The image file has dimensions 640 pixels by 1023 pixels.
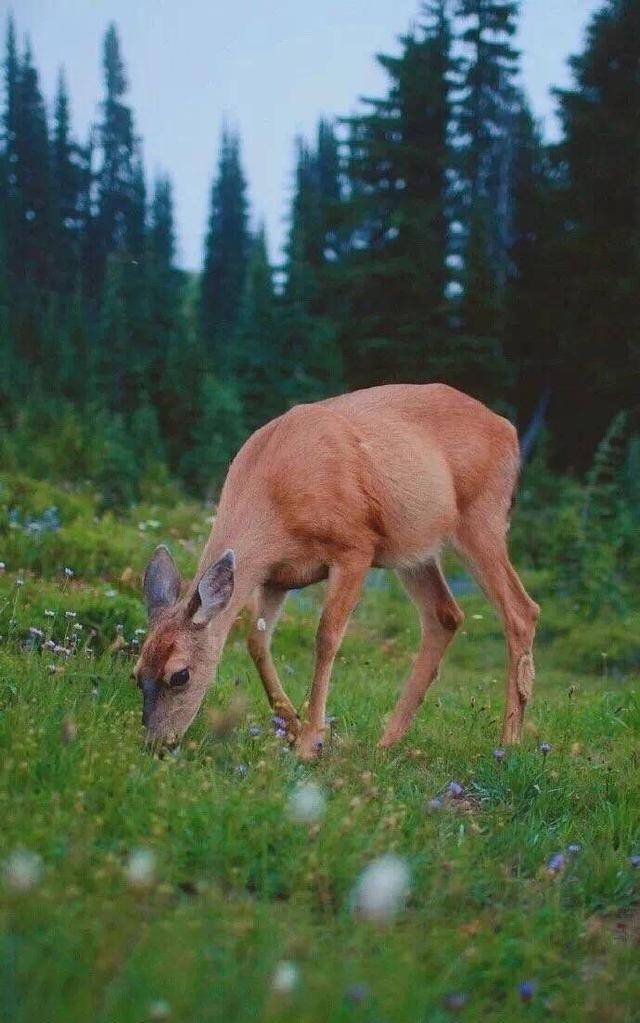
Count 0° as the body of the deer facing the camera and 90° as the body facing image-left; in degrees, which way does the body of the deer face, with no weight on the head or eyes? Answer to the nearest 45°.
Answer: approximately 45°

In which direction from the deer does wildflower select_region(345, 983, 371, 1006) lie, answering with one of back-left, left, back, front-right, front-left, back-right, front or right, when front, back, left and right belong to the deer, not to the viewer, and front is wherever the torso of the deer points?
front-left

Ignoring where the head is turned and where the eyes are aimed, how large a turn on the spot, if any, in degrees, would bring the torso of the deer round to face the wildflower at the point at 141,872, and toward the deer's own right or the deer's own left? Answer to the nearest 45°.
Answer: approximately 45° to the deer's own left

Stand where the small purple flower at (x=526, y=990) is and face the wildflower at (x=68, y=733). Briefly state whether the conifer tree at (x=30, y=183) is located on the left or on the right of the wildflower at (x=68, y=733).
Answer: right

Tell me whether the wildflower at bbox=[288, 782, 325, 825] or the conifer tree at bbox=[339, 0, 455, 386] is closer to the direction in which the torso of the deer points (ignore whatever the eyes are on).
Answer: the wildflower

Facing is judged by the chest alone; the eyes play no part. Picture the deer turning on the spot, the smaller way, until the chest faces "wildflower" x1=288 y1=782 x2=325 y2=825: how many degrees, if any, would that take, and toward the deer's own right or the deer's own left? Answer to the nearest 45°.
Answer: approximately 45° to the deer's own left

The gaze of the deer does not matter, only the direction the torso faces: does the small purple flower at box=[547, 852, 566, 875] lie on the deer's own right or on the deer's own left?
on the deer's own left

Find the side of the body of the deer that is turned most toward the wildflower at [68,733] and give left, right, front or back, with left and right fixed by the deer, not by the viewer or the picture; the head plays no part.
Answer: front

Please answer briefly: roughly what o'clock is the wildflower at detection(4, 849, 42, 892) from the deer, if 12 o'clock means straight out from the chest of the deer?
The wildflower is roughly at 11 o'clock from the deer.

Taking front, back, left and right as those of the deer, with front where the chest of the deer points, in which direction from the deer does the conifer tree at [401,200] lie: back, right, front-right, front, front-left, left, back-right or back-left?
back-right

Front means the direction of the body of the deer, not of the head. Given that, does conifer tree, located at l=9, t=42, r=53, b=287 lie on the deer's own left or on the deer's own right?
on the deer's own right

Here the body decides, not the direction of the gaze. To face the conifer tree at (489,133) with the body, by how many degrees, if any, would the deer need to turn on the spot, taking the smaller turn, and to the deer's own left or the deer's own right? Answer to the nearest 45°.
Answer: approximately 135° to the deer's own right
